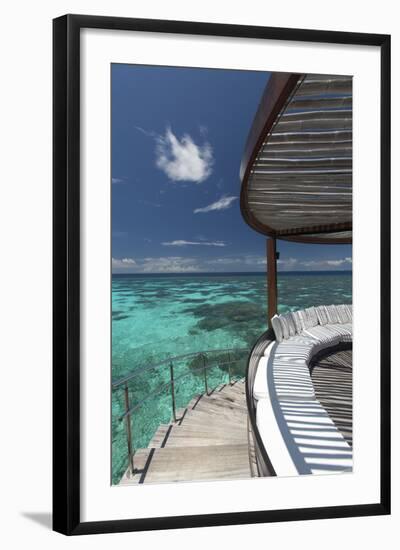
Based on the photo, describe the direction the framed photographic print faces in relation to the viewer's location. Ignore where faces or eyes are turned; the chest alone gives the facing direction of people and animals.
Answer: facing the viewer and to the right of the viewer
